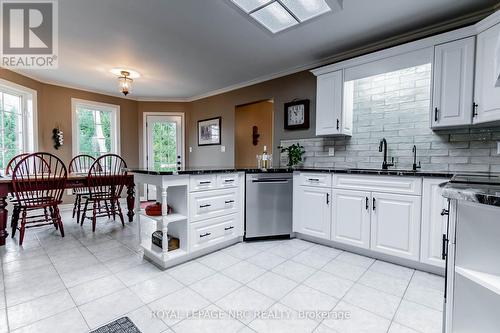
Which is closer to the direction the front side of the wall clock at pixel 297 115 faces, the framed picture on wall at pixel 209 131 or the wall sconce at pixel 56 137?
the wall sconce

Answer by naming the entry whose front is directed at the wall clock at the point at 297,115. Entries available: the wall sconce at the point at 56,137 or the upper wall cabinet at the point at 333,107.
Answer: the wall sconce

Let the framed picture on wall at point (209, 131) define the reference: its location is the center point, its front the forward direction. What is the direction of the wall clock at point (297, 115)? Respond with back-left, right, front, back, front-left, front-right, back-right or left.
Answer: left

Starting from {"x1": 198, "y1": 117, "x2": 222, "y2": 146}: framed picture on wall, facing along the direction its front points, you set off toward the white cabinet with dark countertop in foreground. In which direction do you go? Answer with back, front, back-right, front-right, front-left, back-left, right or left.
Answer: front-left

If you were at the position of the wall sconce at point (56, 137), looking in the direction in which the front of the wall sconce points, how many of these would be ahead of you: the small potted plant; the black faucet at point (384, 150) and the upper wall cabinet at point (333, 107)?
3

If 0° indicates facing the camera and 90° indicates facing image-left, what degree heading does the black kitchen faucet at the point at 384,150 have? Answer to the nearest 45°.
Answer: approximately 45°

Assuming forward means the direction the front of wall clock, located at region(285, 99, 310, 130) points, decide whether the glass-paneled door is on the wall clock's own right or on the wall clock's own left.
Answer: on the wall clock's own right

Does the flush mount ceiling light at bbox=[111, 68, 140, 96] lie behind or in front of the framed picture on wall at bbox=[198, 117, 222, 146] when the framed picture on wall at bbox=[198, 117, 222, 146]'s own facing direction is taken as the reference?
in front

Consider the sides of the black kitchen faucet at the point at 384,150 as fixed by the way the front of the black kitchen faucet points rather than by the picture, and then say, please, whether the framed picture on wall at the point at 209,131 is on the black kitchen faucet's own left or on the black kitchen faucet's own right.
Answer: on the black kitchen faucet's own right

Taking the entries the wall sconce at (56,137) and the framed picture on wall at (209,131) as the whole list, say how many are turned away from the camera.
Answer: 0

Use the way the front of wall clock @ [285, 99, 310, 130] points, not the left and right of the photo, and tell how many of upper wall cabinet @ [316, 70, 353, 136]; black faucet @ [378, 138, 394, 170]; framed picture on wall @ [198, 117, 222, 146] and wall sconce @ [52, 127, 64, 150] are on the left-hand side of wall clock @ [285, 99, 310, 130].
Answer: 2

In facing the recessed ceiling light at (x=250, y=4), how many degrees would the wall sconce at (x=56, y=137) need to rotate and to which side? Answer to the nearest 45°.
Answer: approximately 45° to its right

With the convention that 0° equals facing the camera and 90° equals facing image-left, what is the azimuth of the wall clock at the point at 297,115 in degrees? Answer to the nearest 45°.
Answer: approximately 45°
